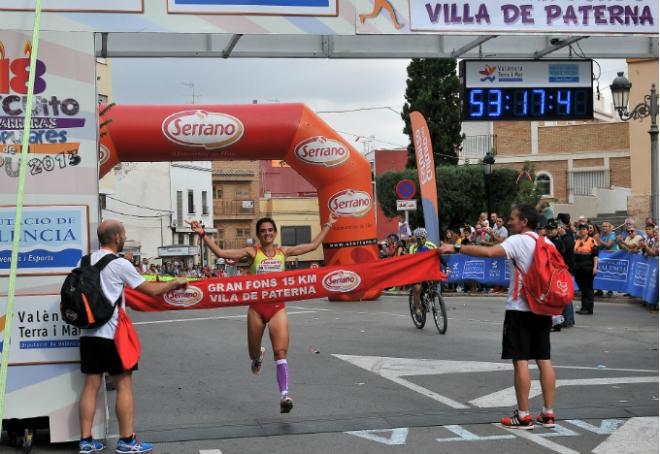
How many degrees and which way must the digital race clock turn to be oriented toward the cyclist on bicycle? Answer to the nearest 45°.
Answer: approximately 135° to its right

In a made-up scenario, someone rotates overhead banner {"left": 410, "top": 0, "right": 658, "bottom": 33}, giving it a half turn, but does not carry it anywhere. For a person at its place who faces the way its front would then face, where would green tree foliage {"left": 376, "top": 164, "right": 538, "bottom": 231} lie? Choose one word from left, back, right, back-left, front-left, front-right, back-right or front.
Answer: front

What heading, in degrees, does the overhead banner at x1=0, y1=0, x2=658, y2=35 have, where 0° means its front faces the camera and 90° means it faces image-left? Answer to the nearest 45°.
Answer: approximately 0°

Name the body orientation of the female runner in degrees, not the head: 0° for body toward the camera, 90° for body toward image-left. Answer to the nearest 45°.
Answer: approximately 0°

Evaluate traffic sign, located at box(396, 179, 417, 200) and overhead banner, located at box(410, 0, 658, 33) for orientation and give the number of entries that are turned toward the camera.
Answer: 2
